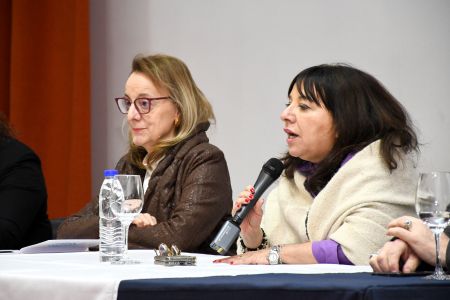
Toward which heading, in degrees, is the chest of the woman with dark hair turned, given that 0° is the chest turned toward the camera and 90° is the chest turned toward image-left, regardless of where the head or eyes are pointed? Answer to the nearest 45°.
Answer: approximately 45°

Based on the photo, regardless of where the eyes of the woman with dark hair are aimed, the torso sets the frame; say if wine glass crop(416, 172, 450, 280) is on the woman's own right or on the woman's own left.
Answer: on the woman's own left

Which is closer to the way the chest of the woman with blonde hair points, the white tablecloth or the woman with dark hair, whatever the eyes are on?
the white tablecloth

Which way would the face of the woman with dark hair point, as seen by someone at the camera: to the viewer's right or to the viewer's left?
to the viewer's left

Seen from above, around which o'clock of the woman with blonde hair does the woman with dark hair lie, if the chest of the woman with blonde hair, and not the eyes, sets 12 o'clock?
The woman with dark hair is roughly at 9 o'clock from the woman with blonde hair.

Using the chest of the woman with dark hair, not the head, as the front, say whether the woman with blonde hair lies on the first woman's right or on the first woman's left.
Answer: on the first woman's right

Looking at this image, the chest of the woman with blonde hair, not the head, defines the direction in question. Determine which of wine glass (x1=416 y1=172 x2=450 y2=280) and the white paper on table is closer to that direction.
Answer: the white paper on table
